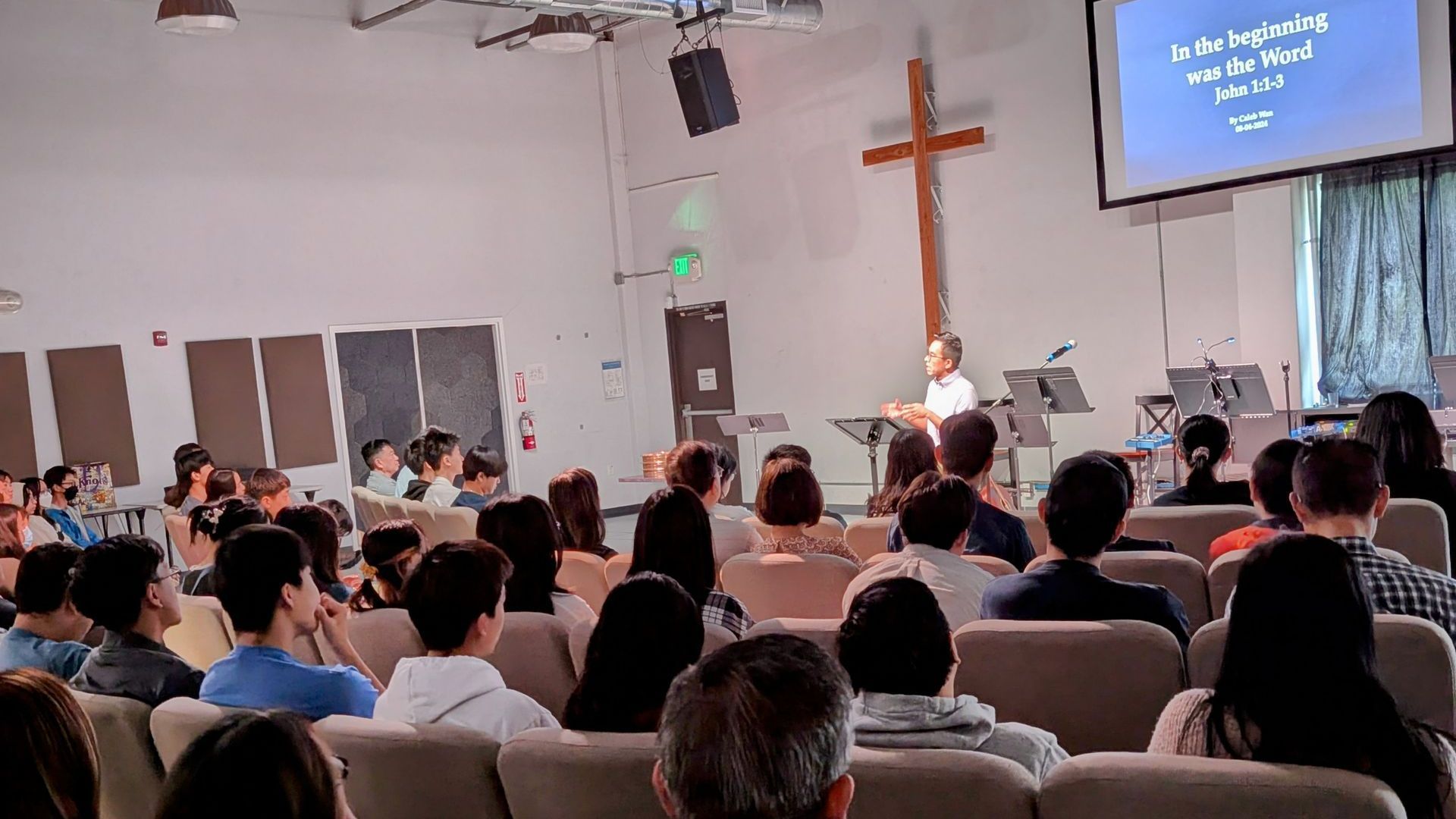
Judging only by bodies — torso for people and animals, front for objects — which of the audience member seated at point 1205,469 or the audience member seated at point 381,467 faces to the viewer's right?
the audience member seated at point 381,467

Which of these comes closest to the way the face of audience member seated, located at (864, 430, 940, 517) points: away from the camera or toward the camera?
away from the camera

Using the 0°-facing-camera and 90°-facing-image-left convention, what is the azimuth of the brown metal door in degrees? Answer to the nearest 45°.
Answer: approximately 0°

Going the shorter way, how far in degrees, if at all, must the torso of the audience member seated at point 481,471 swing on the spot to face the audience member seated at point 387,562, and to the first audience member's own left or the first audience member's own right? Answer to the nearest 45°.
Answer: approximately 135° to the first audience member's own right

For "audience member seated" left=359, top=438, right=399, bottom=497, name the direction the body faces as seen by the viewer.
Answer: to the viewer's right

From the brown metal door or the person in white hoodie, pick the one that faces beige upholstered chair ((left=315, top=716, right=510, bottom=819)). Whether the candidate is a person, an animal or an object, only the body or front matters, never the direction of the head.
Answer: the brown metal door

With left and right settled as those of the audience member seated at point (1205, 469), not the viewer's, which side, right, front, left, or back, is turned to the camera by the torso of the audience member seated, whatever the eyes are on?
back

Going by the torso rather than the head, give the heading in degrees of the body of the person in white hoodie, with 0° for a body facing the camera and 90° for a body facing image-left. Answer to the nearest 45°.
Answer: approximately 225°

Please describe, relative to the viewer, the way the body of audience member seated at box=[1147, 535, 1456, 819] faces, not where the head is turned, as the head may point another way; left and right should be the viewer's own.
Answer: facing away from the viewer

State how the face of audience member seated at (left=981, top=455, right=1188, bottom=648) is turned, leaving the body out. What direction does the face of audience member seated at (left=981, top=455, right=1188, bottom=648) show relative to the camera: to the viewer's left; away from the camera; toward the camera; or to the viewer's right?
away from the camera

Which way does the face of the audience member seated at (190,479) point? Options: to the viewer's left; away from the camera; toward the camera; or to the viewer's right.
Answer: to the viewer's right

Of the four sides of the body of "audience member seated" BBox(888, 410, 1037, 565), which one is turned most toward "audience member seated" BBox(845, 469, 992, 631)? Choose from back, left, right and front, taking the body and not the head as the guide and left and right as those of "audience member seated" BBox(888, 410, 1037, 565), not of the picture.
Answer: back

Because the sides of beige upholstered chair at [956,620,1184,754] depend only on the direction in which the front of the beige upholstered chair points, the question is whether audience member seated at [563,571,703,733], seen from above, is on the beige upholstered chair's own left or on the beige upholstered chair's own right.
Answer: on the beige upholstered chair's own left

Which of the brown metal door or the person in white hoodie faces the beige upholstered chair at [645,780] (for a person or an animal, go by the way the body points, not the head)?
the brown metal door

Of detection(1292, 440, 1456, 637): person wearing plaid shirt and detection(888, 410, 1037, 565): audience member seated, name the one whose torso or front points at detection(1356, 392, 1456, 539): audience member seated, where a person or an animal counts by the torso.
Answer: the person wearing plaid shirt

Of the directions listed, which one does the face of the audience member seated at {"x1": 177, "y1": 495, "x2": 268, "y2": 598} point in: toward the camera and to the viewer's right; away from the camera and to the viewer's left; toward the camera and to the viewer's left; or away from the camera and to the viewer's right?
away from the camera and to the viewer's right

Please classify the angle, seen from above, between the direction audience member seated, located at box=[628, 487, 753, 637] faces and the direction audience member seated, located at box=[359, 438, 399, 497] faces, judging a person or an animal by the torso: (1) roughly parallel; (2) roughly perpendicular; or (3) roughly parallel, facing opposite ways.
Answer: roughly perpendicular
